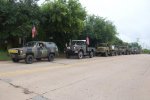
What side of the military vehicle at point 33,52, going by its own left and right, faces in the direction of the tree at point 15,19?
right

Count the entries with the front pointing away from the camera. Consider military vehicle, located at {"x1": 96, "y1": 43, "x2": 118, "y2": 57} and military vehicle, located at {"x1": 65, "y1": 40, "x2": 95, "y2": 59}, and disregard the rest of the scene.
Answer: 0

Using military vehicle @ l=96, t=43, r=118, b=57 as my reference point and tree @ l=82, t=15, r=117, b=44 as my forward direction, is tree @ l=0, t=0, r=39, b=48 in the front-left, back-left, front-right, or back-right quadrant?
back-left

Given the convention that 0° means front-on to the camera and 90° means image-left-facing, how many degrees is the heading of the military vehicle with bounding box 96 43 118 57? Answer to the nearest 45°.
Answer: approximately 45°

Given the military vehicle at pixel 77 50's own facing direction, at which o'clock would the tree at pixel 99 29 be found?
The tree is roughly at 5 o'clock from the military vehicle.

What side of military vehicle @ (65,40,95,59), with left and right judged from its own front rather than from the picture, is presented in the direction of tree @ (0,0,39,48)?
front

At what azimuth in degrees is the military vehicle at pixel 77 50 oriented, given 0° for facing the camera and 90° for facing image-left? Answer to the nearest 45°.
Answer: approximately 45°

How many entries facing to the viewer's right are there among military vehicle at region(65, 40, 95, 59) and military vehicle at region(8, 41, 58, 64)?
0

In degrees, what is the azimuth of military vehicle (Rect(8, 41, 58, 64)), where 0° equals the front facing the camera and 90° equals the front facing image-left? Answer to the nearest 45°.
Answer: approximately 45°
